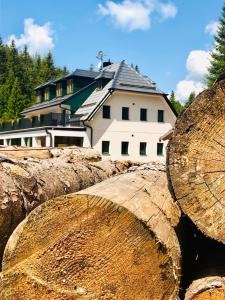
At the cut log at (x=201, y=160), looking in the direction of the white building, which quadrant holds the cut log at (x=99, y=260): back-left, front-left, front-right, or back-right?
back-left

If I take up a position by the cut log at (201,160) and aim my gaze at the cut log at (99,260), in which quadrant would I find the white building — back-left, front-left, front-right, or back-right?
back-right
